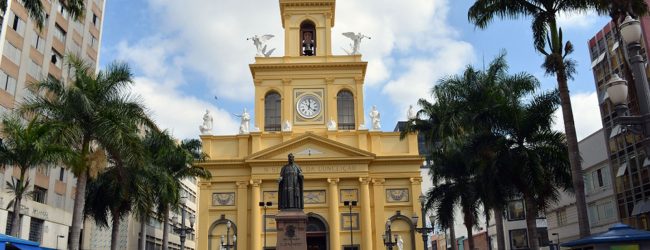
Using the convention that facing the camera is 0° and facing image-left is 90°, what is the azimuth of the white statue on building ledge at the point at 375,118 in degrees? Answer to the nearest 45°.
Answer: approximately 0°

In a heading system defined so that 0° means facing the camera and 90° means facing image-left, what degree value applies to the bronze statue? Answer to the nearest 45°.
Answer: approximately 0°

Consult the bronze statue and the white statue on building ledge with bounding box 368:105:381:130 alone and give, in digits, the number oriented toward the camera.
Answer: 2

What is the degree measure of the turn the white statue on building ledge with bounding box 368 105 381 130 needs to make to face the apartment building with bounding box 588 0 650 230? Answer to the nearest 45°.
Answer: approximately 90° to its left

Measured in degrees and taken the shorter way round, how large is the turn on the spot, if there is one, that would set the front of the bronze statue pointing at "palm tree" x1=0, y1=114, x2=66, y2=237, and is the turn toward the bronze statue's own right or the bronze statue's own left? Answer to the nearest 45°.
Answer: approximately 90° to the bronze statue's own right

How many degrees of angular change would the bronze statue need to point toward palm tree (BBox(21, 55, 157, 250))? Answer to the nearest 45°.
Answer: approximately 90° to its right

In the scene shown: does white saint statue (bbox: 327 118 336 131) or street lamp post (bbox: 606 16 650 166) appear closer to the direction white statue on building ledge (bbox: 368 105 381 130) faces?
the street lamp post
